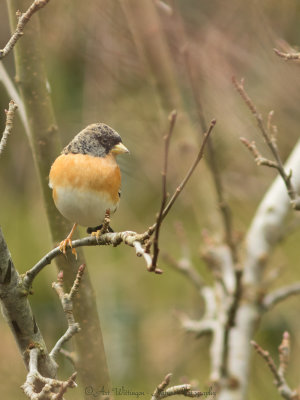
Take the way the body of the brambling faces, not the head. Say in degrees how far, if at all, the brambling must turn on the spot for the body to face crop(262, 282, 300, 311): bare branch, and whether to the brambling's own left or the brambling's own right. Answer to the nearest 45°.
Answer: approximately 135° to the brambling's own left

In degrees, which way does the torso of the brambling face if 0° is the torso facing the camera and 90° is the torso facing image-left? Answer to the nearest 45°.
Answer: approximately 0°

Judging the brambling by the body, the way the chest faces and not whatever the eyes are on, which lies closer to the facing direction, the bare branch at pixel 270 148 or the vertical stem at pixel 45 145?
the bare branch

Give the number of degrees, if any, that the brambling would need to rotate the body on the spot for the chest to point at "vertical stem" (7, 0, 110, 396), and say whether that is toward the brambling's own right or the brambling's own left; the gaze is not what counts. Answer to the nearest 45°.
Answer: approximately 180°

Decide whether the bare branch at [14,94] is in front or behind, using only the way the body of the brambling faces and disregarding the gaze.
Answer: behind

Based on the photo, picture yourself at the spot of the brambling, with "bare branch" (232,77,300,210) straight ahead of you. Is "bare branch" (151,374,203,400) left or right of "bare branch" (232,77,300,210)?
right

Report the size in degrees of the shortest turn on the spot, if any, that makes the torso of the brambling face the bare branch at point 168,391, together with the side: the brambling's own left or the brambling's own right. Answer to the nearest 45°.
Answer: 0° — it already faces it
